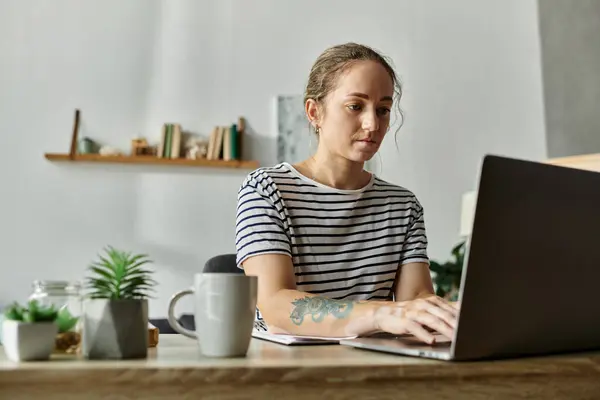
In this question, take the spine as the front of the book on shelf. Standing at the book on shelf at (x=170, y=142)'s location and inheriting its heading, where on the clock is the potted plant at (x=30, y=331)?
The potted plant is roughly at 12 o'clock from the book on shelf.

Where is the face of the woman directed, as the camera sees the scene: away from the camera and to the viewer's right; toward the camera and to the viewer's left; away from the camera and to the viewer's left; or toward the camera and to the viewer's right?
toward the camera and to the viewer's right

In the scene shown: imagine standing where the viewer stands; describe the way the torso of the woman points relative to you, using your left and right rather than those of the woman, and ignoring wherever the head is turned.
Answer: facing the viewer and to the right of the viewer

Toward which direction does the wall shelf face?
toward the camera

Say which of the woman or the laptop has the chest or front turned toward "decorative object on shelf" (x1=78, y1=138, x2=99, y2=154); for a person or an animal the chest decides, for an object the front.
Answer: the laptop

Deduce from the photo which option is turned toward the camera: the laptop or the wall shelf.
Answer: the wall shelf

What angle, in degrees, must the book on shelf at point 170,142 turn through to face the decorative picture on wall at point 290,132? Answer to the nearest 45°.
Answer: approximately 90° to its left

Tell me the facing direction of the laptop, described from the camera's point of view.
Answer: facing away from the viewer and to the left of the viewer

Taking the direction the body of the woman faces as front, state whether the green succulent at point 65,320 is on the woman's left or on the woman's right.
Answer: on the woman's right

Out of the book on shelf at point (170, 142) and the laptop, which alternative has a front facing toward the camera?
the book on shelf

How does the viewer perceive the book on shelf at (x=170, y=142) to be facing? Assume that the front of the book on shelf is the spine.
facing the viewer

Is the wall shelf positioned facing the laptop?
yes

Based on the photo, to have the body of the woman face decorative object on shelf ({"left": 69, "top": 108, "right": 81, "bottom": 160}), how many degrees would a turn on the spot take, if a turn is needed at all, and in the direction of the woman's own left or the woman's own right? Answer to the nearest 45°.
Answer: approximately 180°

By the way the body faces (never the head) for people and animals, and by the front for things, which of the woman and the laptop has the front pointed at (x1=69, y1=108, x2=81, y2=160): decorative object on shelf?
the laptop
